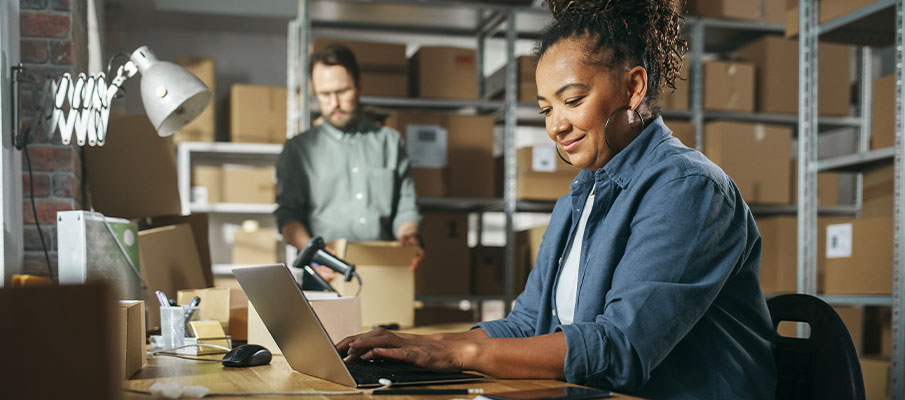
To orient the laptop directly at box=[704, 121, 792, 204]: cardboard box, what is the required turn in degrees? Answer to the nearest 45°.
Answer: approximately 45° to its left

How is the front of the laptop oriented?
to the viewer's right

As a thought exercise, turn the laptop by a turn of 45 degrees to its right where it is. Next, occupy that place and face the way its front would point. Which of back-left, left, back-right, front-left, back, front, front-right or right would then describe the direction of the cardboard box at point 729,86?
left

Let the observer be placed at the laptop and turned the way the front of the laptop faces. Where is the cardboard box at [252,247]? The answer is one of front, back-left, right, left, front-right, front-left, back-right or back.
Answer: left

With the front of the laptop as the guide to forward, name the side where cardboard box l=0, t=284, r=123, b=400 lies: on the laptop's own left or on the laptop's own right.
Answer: on the laptop's own right

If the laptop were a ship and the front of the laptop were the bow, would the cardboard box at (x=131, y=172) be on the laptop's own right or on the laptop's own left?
on the laptop's own left

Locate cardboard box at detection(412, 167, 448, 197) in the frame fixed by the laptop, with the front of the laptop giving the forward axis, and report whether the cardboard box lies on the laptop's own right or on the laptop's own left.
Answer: on the laptop's own left

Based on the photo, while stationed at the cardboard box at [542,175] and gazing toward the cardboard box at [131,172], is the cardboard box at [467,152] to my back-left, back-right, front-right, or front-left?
front-right

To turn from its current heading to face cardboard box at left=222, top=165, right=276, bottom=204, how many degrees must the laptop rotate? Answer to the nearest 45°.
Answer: approximately 90° to its left

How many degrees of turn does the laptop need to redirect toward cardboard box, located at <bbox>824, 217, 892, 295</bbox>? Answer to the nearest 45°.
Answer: approximately 45° to its left

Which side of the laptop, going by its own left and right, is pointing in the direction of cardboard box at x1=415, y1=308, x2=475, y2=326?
left

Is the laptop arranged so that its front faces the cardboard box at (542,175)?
no

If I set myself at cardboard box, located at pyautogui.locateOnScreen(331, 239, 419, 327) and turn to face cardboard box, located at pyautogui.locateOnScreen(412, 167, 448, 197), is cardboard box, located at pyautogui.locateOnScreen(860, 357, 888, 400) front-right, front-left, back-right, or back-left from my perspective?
front-right

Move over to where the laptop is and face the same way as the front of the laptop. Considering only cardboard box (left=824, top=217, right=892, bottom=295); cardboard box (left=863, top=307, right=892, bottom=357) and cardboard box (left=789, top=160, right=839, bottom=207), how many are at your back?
0

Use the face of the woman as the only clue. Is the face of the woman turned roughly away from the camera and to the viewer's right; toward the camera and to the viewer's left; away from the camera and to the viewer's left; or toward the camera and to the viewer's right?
toward the camera and to the viewer's left

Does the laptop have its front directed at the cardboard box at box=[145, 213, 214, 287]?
no

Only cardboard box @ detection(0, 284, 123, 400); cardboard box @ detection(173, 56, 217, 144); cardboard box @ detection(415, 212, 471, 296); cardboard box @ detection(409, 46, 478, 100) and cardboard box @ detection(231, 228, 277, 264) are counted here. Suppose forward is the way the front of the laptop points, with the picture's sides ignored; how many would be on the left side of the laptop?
4

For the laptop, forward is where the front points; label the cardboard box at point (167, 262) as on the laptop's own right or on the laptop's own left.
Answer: on the laptop's own left

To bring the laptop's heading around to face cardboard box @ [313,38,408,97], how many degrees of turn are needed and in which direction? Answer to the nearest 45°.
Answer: approximately 90° to its left
